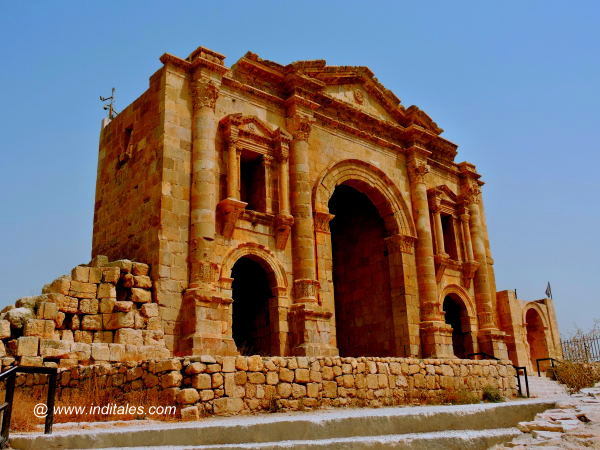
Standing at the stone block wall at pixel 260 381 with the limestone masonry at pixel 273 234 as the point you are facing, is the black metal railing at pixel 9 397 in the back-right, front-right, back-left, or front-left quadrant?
back-left

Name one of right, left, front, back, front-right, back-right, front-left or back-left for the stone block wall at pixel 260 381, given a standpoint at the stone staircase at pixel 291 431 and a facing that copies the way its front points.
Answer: back

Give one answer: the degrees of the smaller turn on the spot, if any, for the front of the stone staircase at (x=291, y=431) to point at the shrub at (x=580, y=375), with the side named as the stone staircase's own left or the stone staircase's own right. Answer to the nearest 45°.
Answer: approximately 135° to the stone staircase's own left

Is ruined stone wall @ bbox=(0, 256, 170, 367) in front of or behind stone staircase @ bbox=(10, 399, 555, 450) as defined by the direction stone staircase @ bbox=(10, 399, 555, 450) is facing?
behind

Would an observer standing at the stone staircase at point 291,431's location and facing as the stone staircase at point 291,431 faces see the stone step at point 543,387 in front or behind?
behind

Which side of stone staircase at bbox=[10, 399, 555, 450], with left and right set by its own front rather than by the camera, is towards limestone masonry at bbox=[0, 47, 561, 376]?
back

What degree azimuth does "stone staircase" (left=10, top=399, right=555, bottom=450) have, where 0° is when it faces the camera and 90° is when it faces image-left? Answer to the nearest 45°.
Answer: approximately 0°
